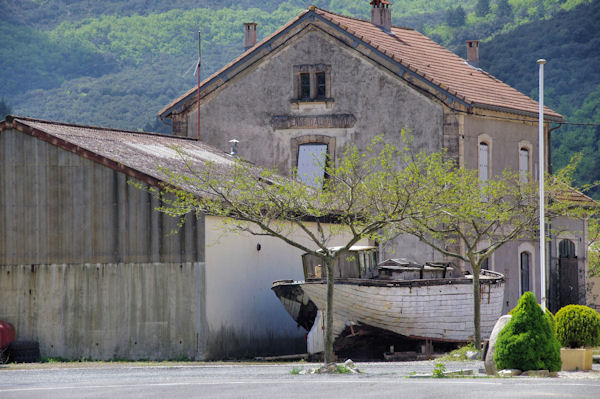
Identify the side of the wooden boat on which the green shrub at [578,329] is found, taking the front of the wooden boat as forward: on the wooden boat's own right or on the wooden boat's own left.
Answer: on the wooden boat's own right

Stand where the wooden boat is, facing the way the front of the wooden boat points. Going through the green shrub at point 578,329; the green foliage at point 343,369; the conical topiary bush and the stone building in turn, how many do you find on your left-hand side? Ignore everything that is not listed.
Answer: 1

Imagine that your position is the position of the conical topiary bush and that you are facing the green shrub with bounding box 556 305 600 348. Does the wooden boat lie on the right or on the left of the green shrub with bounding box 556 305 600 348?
left

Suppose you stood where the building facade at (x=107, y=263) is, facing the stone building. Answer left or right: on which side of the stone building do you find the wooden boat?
right
